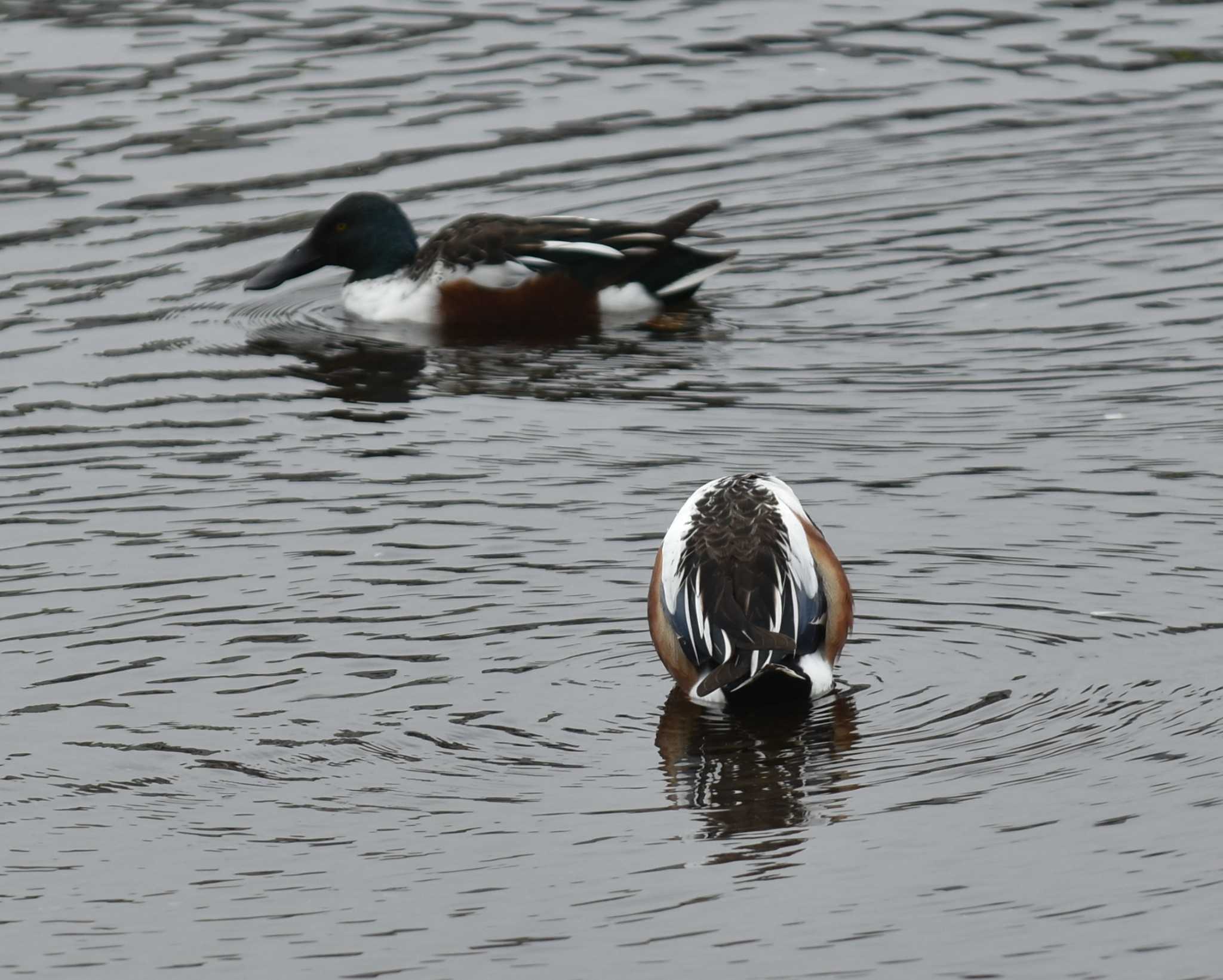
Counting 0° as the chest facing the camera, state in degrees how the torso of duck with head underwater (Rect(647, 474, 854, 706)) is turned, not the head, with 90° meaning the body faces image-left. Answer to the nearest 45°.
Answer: approximately 180°

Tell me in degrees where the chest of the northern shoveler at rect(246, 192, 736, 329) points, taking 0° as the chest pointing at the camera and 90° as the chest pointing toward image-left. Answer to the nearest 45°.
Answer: approximately 90°
